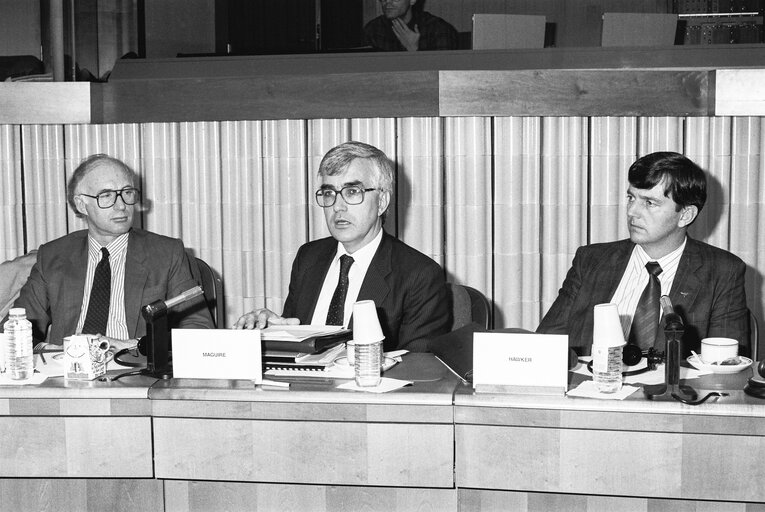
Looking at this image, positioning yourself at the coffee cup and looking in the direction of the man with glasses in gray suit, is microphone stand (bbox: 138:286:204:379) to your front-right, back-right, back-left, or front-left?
front-left

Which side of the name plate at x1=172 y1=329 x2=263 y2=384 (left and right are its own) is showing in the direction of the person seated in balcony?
back

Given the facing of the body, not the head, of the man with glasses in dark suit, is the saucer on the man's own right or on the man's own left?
on the man's own left

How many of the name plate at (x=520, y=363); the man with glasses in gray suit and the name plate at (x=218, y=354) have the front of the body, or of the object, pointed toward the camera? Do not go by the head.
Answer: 3

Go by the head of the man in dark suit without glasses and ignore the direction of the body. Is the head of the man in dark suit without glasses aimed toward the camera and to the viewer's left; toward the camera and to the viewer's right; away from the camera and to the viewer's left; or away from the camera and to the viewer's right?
toward the camera and to the viewer's left

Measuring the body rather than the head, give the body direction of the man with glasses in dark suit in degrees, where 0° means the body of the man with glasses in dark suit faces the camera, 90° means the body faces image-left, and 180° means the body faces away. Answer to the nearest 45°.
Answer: approximately 45°

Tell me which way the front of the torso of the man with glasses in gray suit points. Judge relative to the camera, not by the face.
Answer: toward the camera

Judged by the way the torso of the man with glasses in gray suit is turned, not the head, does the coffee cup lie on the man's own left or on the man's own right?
on the man's own left

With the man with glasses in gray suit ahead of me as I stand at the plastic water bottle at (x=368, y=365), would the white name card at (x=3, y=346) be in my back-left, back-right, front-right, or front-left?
front-left

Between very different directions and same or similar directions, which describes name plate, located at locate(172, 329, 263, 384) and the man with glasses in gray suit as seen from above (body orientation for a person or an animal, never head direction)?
same or similar directions

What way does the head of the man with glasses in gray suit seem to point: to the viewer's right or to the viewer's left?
to the viewer's right

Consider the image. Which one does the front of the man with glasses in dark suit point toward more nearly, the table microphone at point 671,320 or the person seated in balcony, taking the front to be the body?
the table microphone

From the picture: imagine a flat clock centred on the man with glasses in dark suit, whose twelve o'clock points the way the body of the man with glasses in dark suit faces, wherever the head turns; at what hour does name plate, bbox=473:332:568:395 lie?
The name plate is roughly at 10 o'clock from the man with glasses in dark suit.

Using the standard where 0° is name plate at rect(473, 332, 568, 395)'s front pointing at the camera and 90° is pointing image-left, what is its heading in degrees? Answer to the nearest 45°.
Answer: approximately 0°

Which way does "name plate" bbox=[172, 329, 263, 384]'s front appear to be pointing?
toward the camera

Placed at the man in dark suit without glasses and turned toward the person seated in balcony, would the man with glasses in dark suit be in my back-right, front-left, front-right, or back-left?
front-left
